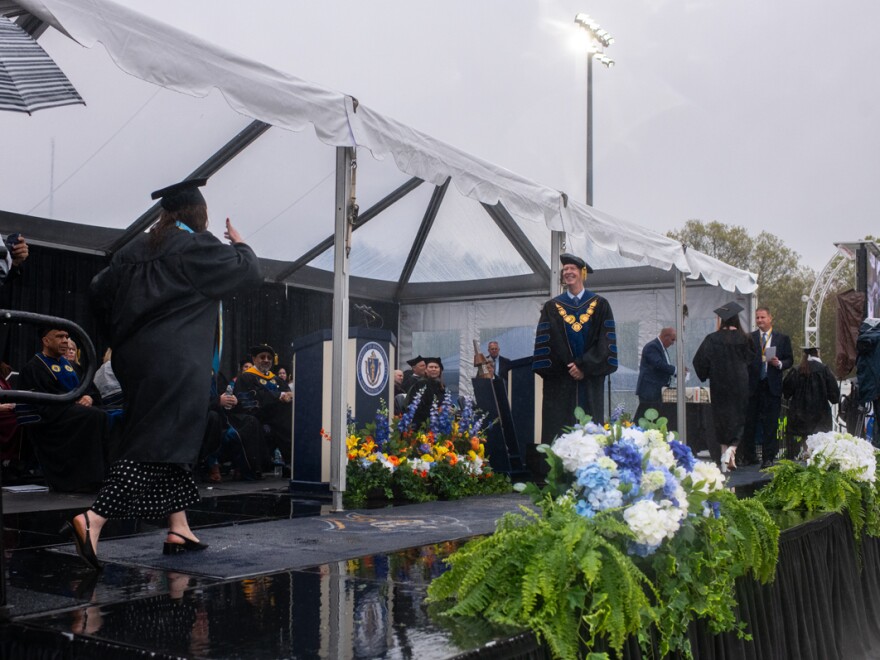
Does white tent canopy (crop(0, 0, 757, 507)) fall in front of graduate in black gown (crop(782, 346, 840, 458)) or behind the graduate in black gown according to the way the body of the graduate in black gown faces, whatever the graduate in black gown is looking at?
behind

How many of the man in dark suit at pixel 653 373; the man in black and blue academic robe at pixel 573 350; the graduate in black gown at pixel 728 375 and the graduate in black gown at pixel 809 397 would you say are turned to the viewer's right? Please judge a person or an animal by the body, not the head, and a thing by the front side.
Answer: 1

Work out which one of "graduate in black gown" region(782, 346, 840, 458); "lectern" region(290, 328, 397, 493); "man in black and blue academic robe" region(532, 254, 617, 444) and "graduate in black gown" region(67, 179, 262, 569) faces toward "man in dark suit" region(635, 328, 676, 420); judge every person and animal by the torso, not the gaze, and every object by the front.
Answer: "graduate in black gown" region(67, 179, 262, 569)

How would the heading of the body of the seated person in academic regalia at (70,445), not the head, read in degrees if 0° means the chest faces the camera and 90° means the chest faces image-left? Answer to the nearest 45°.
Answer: approximately 315°

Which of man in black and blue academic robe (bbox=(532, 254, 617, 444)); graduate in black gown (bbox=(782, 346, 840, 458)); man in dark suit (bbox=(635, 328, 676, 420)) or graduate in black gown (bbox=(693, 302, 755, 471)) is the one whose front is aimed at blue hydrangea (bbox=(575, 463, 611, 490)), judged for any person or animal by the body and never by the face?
the man in black and blue academic robe

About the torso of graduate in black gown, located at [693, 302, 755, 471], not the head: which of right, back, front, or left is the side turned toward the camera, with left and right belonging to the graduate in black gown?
back

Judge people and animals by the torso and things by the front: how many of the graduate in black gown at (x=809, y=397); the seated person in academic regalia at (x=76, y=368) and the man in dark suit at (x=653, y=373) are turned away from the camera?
1

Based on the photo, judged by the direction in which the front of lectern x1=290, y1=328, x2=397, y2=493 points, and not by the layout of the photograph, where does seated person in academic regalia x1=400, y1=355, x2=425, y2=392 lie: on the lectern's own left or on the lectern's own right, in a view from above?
on the lectern's own left

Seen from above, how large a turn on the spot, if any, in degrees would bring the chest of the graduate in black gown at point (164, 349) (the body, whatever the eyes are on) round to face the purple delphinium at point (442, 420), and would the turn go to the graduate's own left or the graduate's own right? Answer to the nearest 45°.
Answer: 0° — they already face it

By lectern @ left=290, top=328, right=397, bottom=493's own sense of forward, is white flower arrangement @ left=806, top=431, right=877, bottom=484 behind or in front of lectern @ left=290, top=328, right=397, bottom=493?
in front

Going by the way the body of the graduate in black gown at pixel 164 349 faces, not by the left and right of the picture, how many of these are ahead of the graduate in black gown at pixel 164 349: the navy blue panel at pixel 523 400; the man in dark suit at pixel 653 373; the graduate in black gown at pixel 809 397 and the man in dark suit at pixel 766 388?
4

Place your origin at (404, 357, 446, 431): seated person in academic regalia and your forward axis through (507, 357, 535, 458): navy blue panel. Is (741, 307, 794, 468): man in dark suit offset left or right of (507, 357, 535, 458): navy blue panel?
left
